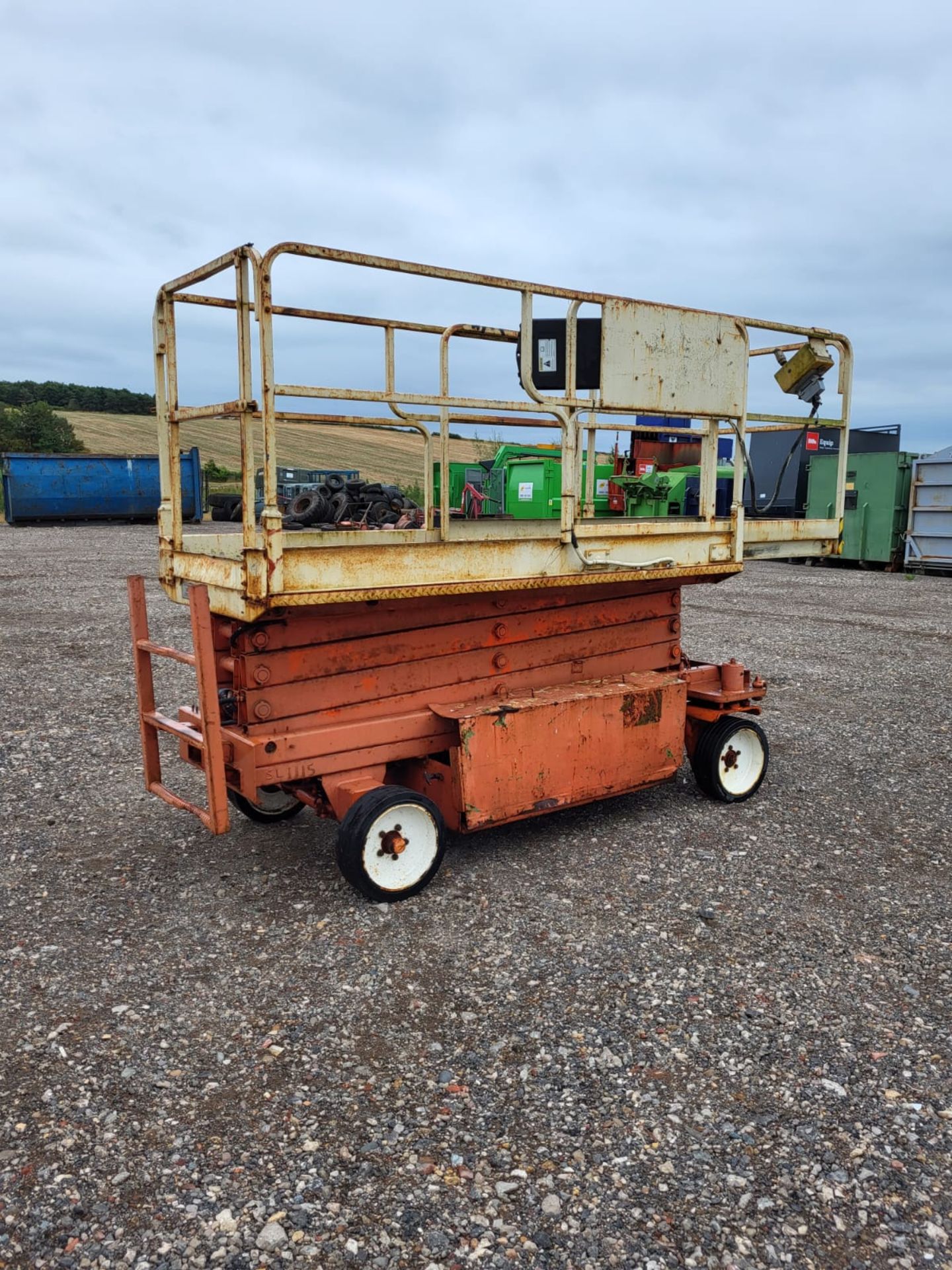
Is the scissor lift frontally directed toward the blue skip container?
no

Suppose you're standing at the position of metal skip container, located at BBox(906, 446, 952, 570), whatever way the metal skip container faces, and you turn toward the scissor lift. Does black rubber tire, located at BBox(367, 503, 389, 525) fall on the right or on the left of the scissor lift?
right

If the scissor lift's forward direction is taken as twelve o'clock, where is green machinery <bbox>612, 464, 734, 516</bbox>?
The green machinery is roughly at 11 o'clock from the scissor lift.

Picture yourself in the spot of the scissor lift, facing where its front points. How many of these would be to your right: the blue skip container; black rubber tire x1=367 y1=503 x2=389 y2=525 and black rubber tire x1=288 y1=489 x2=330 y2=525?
0

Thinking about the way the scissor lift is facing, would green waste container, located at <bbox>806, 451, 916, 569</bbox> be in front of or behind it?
in front

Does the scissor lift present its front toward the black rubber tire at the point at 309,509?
no

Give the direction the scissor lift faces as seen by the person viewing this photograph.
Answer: facing away from the viewer and to the right of the viewer

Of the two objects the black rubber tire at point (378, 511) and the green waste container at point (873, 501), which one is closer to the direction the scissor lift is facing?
the green waste container

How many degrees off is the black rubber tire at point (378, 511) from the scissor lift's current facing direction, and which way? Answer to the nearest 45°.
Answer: approximately 45° to its left

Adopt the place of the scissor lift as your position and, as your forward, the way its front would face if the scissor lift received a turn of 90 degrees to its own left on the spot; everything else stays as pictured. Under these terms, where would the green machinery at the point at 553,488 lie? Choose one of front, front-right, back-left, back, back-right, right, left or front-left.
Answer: front-right

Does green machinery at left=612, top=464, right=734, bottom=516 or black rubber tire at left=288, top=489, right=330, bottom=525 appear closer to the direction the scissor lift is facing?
the green machinery
